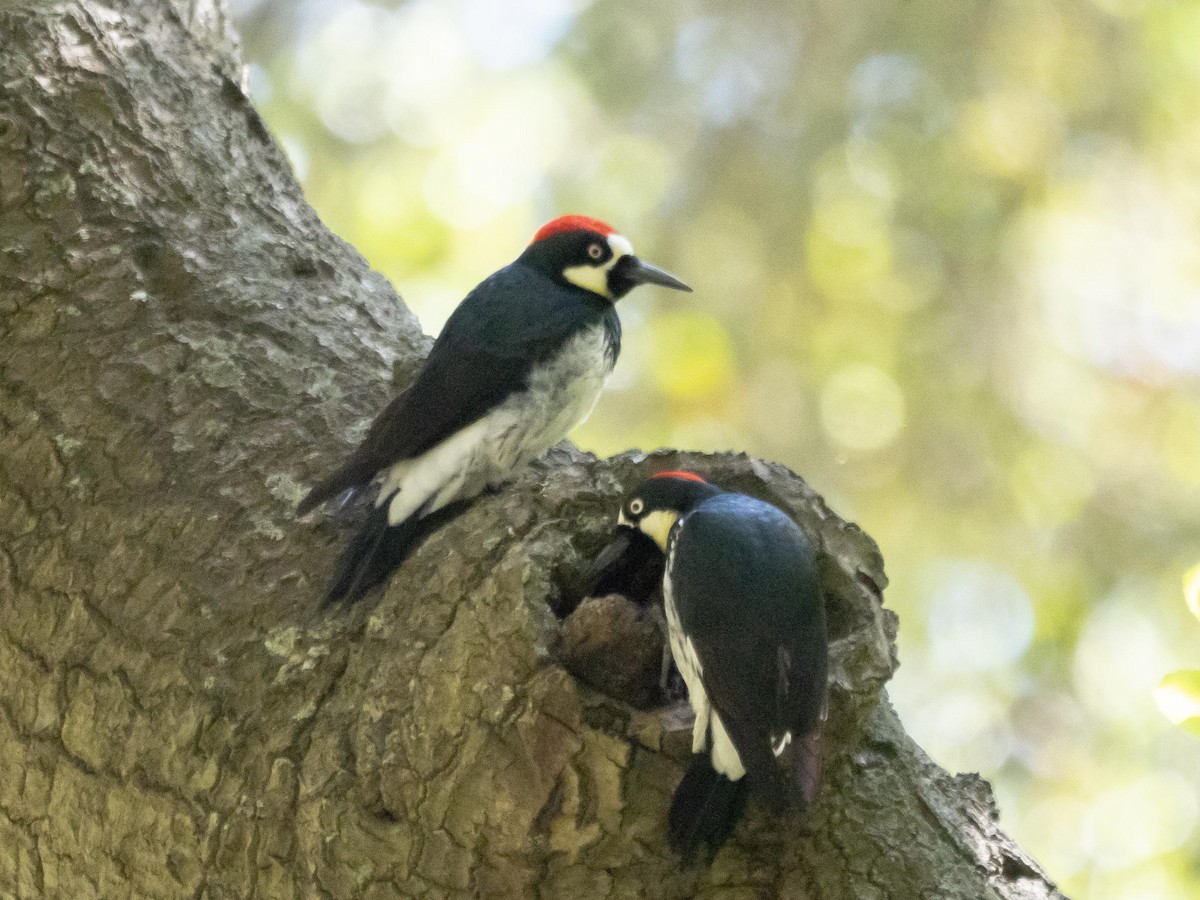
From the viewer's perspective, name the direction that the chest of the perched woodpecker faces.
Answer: to the viewer's right

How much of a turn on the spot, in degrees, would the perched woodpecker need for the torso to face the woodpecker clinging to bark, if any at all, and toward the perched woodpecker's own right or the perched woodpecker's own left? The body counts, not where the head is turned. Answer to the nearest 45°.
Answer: approximately 45° to the perched woodpecker's own right
